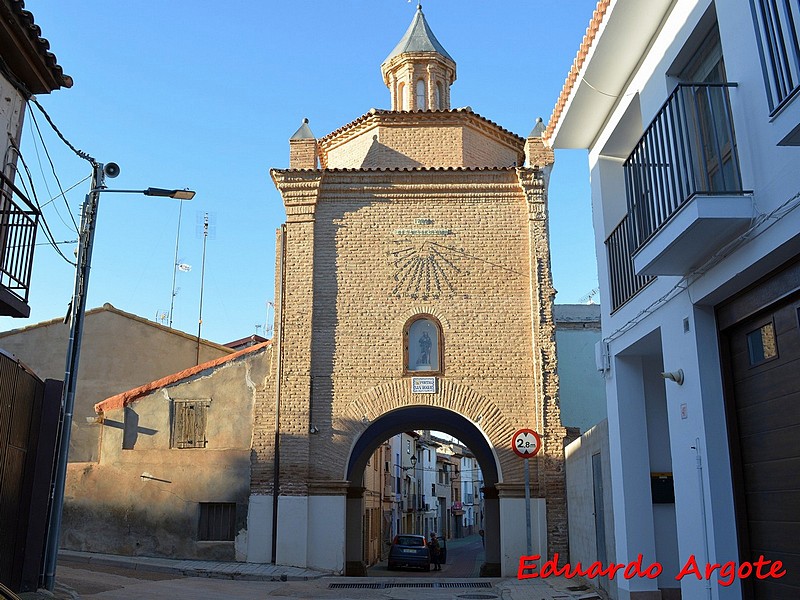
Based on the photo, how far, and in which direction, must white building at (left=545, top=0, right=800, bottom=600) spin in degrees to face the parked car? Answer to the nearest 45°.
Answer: approximately 90° to its right

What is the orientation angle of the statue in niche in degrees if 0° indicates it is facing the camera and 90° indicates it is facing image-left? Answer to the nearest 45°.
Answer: approximately 0°

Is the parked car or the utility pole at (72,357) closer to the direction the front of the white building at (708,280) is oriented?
the utility pole

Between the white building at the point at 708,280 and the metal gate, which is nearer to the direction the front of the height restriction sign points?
the white building

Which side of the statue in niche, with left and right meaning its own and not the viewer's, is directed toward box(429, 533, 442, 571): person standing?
back

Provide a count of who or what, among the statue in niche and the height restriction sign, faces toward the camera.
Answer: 2

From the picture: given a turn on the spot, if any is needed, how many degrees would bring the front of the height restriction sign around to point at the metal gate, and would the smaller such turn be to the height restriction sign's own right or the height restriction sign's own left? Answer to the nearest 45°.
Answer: approximately 45° to the height restriction sign's own right

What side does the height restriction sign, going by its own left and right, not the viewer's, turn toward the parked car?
back
